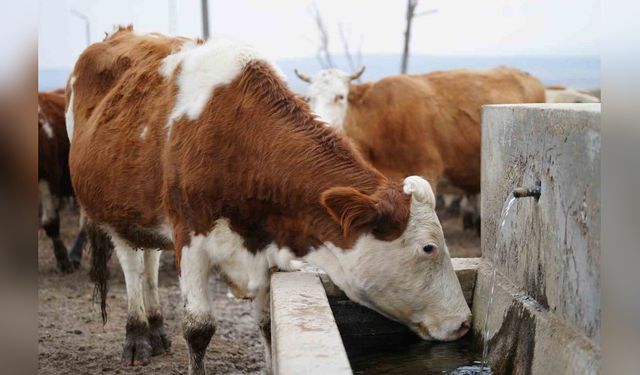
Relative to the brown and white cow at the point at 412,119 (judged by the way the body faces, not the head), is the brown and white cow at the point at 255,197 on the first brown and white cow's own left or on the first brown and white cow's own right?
on the first brown and white cow's own left

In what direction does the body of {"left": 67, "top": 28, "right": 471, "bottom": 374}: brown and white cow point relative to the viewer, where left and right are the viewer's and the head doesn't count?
facing the viewer and to the right of the viewer

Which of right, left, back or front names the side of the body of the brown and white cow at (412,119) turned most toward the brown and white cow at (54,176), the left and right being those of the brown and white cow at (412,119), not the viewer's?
front

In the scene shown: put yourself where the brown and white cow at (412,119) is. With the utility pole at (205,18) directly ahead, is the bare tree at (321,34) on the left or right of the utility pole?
right

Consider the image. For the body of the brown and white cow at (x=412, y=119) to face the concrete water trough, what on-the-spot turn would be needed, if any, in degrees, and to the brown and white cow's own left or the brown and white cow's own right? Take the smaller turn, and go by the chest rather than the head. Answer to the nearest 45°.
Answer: approximately 90° to the brown and white cow's own left

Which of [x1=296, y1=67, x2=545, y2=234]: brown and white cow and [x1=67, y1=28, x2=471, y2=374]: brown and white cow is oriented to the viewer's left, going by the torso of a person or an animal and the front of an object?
[x1=296, y1=67, x2=545, y2=234]: brown and white cow

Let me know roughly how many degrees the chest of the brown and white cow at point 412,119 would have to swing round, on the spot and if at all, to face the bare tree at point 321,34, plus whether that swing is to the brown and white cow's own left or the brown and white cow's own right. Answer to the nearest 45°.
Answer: approximately 90° to the brown and white cow's own right

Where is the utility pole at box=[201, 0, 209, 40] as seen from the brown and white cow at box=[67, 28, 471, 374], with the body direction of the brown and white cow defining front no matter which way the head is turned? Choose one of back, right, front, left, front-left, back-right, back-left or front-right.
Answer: back-left

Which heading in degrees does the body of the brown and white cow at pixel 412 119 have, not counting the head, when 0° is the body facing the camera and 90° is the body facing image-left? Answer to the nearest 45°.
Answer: approximately 90°

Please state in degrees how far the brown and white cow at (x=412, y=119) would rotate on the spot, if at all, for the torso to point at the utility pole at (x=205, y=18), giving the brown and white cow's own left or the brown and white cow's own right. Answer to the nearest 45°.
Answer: approximately 45° to the brown and white cow's own right

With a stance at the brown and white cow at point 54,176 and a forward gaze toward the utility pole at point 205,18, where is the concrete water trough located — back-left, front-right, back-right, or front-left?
back-right

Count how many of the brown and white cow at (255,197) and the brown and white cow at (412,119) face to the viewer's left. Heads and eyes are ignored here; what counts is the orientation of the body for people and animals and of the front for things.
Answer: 1

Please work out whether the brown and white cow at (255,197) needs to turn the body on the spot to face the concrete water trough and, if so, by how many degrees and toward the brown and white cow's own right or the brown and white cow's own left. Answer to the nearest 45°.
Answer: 0° — it already faces it

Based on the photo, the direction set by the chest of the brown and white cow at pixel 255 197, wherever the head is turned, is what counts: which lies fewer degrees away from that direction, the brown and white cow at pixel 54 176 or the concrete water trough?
the concrete water trough

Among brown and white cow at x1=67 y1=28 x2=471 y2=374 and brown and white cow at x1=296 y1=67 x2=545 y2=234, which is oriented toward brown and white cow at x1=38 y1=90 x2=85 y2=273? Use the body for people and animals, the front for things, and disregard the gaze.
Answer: brown and white cow at x1=296 y1=67 x2=545 y2=234
